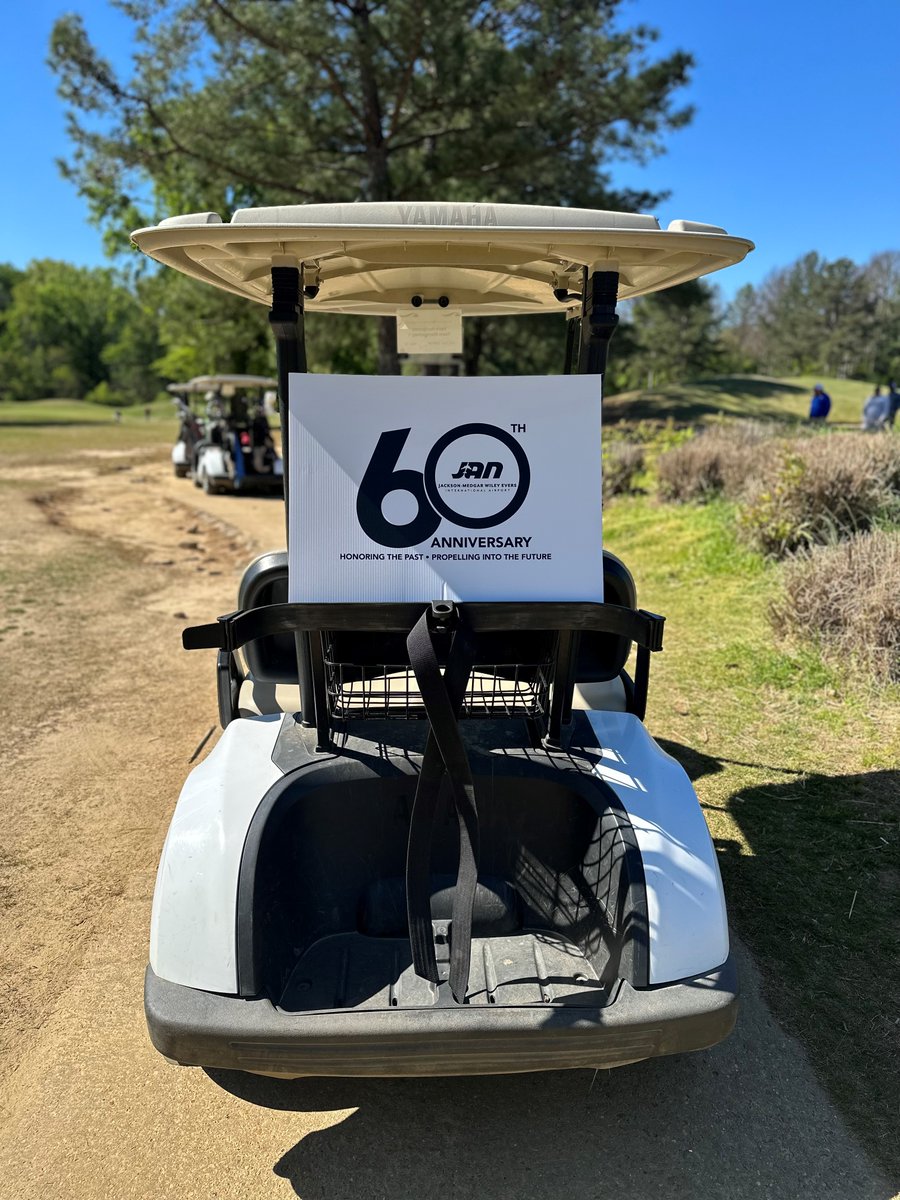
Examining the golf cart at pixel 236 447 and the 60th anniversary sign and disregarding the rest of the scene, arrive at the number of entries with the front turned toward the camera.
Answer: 1

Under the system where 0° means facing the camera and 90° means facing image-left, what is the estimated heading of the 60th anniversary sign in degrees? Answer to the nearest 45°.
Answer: approximately 0°

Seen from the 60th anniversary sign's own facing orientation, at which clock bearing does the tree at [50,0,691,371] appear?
The tree is roughly at 6 o'clock from the 60th anniversary sign.

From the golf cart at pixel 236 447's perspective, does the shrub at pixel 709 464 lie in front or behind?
behind

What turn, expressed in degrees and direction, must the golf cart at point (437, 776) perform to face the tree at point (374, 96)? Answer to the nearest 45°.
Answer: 0° — it already faces it

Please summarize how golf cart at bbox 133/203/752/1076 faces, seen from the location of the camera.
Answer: facing away from the viewer

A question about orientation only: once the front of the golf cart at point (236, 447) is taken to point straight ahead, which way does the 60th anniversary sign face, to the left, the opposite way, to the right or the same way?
the opposite way

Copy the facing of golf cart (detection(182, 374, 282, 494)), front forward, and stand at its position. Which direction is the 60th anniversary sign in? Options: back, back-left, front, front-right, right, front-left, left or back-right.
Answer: back

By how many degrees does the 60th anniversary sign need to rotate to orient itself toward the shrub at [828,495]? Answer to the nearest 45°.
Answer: approximately 135° to its left

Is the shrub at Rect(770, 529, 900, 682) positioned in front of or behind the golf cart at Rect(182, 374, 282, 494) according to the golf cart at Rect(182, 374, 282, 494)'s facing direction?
behind

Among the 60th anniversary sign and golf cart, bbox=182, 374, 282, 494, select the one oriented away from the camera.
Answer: the golf cart

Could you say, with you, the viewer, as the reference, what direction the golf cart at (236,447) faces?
facing away from the viewer
